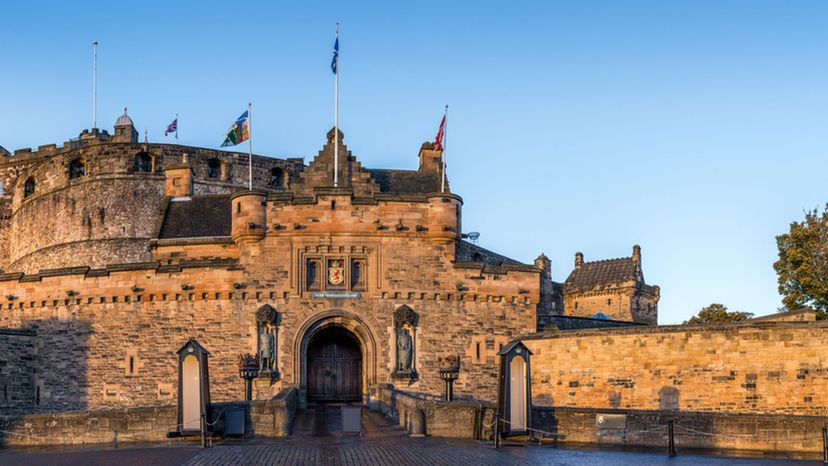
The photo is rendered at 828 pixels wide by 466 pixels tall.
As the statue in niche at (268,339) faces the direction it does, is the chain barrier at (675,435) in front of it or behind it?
in front

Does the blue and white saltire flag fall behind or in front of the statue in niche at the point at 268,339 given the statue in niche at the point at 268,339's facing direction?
behind

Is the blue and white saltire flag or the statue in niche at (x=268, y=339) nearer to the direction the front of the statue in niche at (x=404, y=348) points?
the statue in niche

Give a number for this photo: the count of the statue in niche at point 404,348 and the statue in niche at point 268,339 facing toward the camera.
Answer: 2

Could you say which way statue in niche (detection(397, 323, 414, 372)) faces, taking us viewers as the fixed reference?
facing the viewer

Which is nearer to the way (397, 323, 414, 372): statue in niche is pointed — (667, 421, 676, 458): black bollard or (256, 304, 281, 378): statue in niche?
the black bollard

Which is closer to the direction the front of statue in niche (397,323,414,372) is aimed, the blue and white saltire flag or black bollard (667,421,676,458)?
the black bollard

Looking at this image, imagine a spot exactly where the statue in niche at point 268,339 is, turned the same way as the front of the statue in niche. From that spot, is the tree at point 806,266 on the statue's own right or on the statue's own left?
on the statue's own left

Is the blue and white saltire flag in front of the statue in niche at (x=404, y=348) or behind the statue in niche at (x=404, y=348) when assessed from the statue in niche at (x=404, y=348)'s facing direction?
behind

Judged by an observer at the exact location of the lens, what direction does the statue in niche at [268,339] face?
facing the viewer

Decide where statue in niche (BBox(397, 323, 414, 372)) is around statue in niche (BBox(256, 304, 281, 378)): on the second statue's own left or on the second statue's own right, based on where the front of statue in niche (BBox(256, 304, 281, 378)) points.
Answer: on the second statue's own left

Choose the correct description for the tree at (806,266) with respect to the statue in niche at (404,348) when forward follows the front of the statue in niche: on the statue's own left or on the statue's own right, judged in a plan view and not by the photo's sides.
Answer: on the statue's own left
